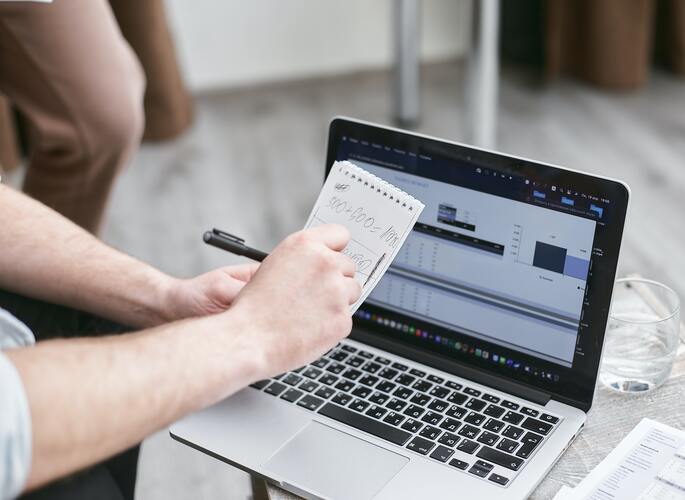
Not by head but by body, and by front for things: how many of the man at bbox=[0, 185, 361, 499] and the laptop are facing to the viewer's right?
1

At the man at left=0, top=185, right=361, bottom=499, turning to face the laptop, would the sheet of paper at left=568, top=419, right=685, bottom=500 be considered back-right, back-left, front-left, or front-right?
front-right

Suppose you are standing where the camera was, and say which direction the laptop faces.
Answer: facing the viewer and to the left of the viewer

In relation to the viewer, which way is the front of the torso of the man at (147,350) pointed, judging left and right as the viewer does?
facing to the right of the viewer
